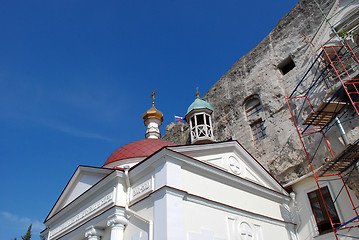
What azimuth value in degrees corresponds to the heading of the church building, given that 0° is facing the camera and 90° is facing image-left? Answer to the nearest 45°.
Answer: approximately 45°
